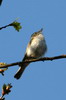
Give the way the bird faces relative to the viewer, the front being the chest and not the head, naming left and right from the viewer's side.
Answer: facing the viewer and to the right of the viewer
